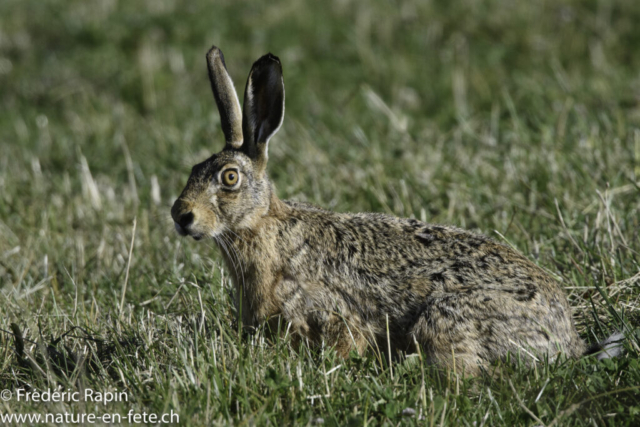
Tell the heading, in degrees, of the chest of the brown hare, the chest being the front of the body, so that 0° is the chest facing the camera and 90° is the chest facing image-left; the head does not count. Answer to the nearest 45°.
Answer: approximately 90°
